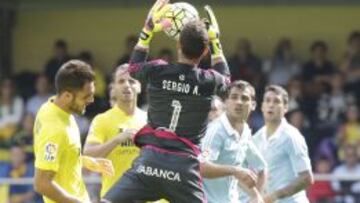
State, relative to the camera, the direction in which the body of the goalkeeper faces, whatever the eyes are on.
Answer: away from the camera

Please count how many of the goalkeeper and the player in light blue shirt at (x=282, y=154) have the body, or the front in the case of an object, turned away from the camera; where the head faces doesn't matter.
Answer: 1

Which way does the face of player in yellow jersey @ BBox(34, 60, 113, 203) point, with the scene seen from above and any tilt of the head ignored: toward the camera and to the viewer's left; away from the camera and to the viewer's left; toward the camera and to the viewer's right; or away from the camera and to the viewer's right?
toward the camera and to the viewer's right

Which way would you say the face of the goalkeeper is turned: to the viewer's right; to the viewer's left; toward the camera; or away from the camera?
away from the camera

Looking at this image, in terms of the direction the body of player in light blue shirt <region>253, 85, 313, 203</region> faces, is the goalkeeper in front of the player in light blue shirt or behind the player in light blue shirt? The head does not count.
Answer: in front

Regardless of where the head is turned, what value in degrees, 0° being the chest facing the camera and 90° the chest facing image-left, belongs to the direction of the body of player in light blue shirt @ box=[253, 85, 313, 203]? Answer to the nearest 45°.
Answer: approximately 45°

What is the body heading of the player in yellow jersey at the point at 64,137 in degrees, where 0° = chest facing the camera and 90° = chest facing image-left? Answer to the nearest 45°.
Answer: approximately 270°

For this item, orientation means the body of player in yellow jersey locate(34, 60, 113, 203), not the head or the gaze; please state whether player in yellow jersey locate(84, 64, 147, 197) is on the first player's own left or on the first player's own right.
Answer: on the first player's own left

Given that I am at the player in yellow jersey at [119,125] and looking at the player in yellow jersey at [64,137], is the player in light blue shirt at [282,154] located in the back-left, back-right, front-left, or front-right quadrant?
back-left
